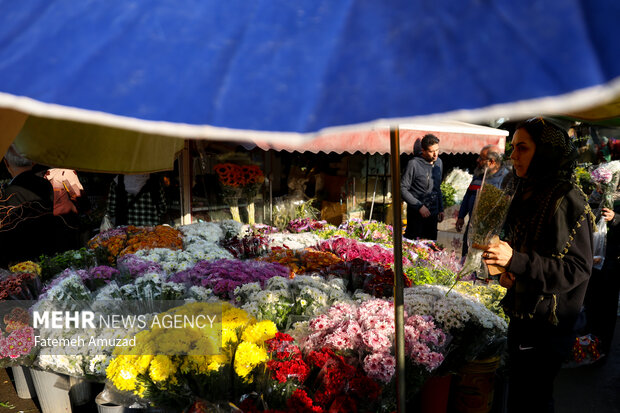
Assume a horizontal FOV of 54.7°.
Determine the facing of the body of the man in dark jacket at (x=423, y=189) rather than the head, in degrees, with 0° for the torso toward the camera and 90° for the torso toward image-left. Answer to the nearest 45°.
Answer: approximately 315°

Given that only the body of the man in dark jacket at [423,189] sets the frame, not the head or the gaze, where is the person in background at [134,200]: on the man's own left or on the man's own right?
on the man's own right

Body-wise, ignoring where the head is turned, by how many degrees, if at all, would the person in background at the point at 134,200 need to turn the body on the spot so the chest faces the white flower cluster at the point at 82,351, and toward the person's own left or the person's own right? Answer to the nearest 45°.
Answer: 0° — they already face it

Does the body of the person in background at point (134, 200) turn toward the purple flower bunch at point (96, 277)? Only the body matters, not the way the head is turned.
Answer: yes

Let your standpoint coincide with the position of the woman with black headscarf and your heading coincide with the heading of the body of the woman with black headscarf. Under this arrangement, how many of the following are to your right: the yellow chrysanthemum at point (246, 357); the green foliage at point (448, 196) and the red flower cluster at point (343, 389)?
1

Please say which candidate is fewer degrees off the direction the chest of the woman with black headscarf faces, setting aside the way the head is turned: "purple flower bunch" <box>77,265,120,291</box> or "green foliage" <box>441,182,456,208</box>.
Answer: the purple flower bunch

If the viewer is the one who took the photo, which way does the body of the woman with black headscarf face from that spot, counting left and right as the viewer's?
facing to the left of the viewer

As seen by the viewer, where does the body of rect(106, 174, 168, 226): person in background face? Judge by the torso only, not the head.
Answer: toward the camera

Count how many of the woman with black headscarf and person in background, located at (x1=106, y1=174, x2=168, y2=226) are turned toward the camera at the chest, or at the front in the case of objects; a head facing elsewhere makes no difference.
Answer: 1
